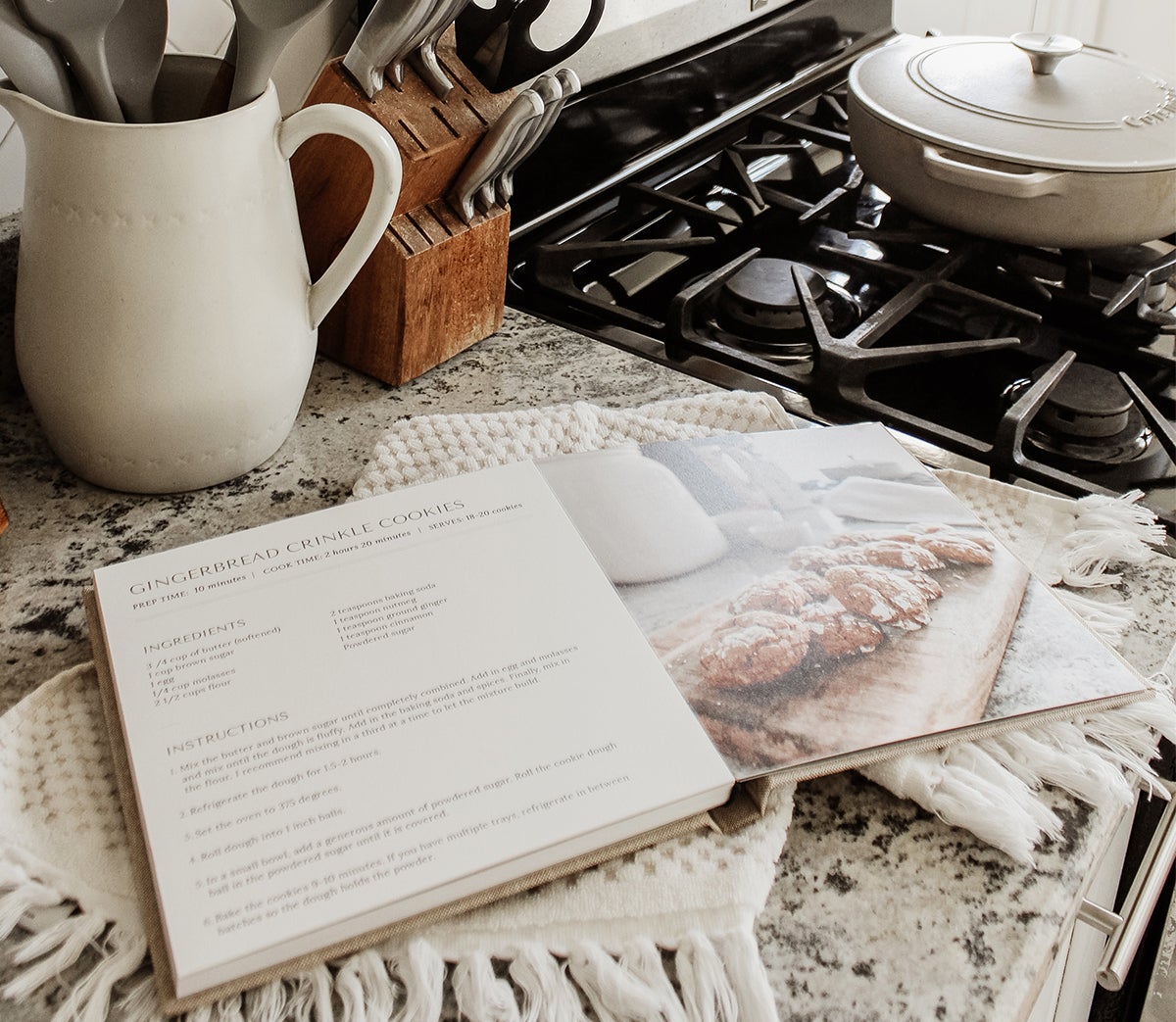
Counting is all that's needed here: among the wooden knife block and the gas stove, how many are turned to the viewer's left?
0

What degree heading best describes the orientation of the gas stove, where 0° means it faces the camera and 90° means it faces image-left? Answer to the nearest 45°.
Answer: approximately 315°
